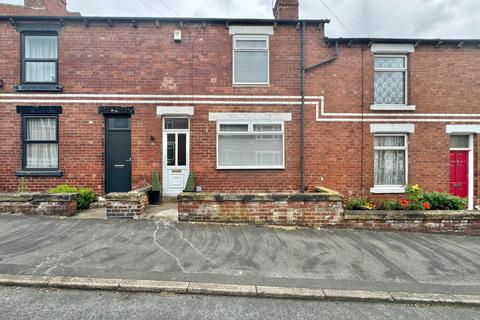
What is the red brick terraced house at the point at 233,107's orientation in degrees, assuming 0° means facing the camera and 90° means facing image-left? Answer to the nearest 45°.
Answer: approximately 0°

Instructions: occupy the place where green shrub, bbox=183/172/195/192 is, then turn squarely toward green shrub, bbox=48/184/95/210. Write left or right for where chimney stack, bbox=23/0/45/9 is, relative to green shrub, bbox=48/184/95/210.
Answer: right

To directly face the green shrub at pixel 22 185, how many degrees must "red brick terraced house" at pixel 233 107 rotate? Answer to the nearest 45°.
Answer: approximately 90° to its right

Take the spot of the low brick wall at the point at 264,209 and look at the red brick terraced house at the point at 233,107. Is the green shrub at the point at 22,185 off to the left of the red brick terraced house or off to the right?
left

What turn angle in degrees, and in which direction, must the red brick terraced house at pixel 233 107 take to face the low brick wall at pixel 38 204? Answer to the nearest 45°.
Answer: approximately 45° to its right

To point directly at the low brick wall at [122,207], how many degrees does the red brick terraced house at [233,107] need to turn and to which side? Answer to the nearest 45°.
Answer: approximately 45° to its right

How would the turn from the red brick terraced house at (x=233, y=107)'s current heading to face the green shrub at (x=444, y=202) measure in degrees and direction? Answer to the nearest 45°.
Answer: approximately 90° to its left

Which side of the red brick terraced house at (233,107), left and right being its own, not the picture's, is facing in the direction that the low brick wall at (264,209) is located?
front
